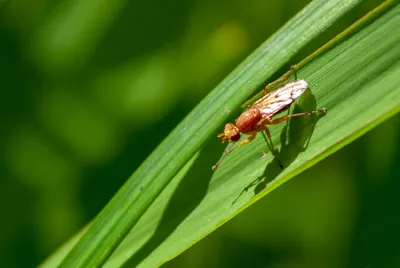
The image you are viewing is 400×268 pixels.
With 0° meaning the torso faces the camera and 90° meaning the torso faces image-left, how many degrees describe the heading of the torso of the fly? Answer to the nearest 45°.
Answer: approximately 45°
